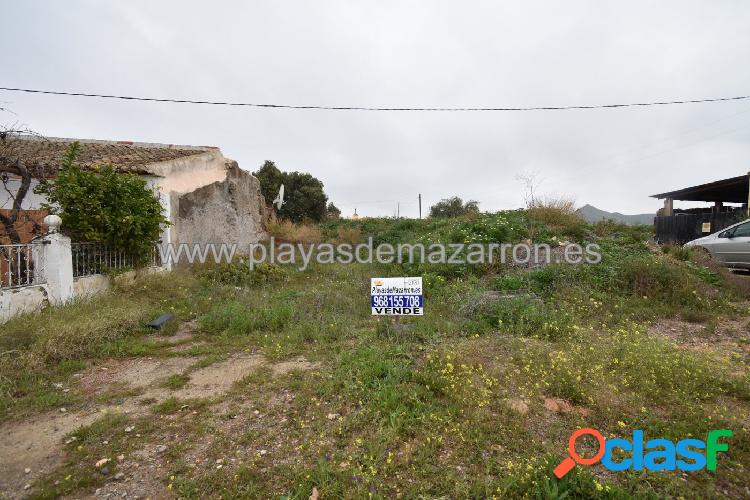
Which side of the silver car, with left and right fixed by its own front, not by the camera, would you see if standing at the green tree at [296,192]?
front

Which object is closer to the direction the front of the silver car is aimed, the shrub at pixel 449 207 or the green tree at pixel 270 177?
the green tree

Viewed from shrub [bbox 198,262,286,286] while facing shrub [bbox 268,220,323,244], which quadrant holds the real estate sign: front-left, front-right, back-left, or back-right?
back-right

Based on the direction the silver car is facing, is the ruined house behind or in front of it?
in front

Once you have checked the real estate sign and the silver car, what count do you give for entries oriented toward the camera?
1

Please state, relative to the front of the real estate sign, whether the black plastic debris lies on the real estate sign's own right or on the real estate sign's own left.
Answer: on the real estate sign's own right

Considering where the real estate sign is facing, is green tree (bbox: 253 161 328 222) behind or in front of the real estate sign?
behind

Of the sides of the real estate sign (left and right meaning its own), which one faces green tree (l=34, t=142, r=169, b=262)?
right

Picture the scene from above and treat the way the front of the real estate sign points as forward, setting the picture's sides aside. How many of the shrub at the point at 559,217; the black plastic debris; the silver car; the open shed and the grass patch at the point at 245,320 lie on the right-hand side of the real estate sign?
2

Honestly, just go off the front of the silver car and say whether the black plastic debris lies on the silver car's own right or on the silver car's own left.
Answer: on the silver car's own left

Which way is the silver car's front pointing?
to the viewer's left

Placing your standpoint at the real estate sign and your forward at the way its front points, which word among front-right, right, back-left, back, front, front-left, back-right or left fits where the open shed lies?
back-left

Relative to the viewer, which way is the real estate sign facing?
toward the camera

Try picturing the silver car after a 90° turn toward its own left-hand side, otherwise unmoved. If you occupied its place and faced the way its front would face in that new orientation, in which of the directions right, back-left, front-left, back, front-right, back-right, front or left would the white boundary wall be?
front-right

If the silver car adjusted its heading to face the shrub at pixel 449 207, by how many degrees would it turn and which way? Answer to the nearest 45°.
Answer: approximately 45° to its right
